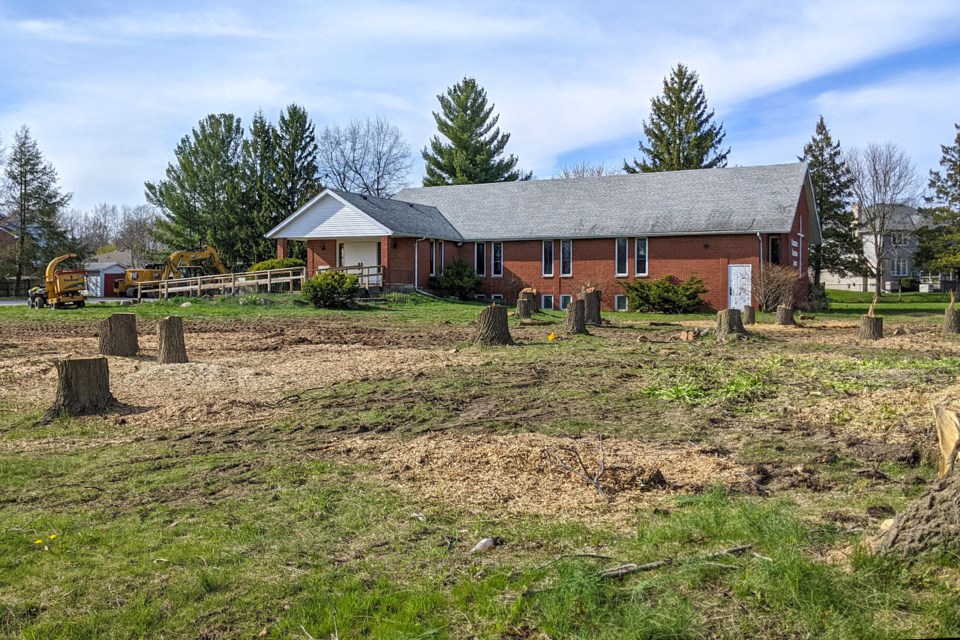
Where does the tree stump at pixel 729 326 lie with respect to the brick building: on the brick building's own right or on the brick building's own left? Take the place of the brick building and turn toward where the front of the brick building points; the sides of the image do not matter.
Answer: on the brick building's own left

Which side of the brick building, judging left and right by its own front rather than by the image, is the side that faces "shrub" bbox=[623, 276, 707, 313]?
left

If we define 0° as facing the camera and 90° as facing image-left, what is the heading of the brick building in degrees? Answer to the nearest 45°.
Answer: approximately 45°

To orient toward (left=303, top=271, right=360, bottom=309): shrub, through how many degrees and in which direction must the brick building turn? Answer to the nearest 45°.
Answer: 0° — it already faces it

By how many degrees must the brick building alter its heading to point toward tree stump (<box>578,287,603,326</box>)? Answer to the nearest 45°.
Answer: approximately 45° to its left
